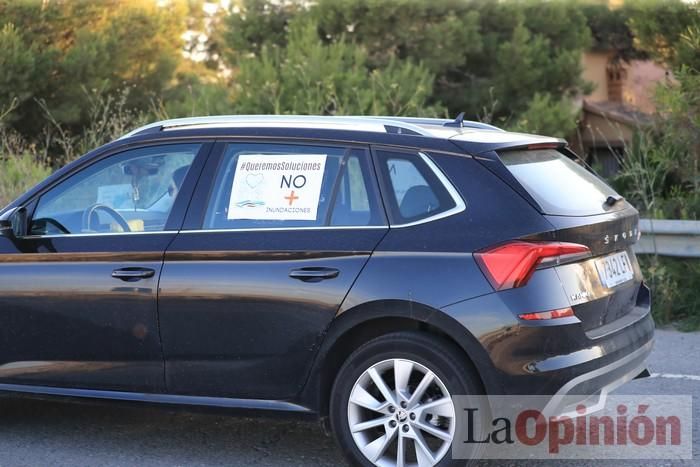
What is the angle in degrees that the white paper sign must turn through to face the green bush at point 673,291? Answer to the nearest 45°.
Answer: approximately 135° to its left

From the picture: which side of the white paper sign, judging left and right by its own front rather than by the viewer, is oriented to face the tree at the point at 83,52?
back

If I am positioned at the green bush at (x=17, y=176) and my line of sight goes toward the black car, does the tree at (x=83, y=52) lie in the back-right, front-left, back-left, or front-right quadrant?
back-left

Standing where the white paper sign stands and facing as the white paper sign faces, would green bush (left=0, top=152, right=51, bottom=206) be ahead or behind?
behind

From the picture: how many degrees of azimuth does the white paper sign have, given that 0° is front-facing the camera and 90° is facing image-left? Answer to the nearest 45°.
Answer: approximately 0°

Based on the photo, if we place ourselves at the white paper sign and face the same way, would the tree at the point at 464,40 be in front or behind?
behind

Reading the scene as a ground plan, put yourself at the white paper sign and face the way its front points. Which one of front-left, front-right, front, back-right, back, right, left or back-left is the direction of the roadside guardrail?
back-left

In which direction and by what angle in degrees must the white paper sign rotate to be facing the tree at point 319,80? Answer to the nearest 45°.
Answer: approximately 180°
